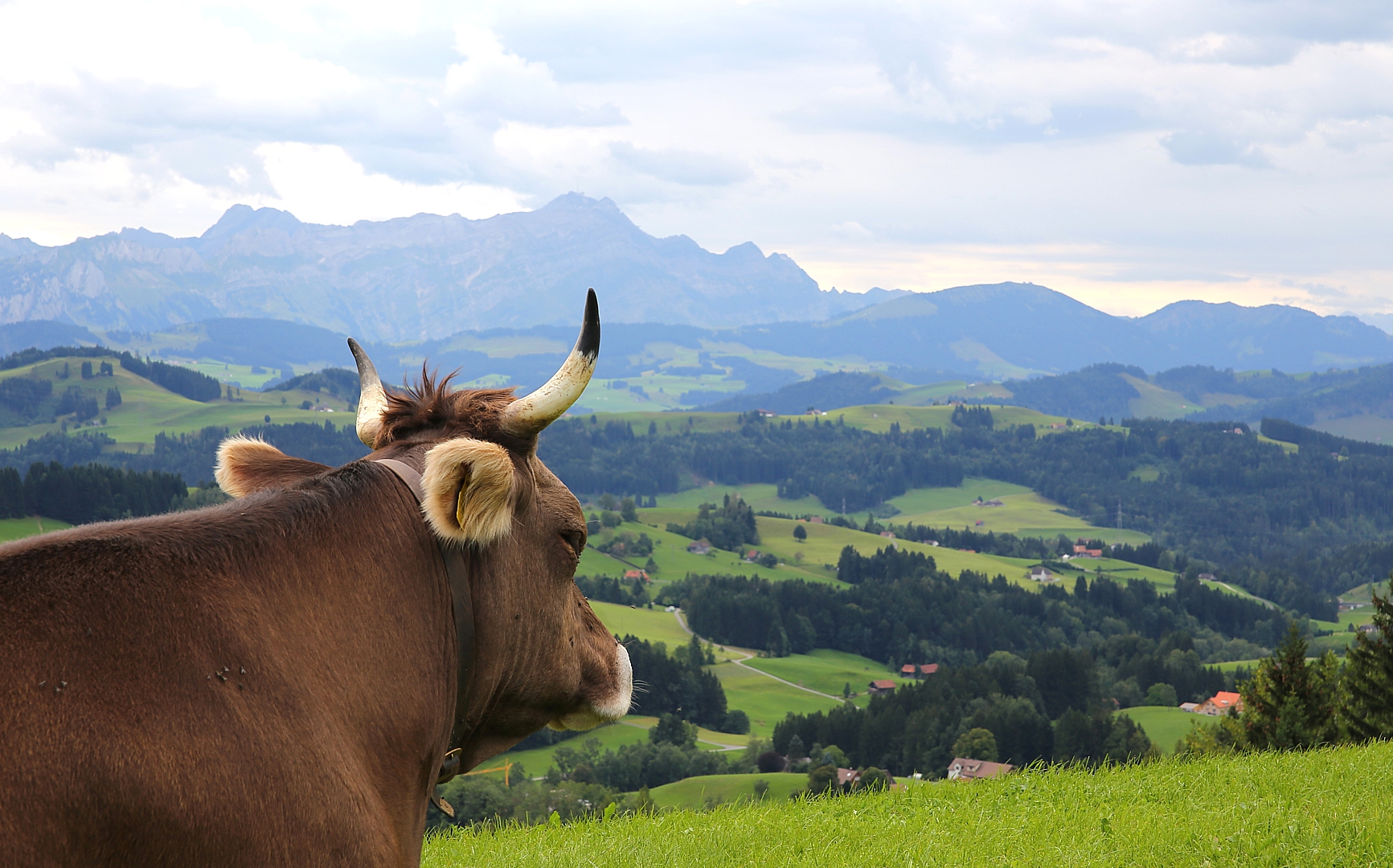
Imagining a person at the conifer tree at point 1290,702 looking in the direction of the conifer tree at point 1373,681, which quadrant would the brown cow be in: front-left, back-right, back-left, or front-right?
back-right

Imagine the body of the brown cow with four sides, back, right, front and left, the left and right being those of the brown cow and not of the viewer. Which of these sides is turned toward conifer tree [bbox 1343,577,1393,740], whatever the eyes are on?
front

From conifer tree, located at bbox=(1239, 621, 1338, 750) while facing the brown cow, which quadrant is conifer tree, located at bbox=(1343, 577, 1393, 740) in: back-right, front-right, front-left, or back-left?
back-left

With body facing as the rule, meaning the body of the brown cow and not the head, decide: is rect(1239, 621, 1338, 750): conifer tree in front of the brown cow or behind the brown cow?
in front

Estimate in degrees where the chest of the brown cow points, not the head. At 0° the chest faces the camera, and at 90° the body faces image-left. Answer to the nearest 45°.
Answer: approximately 225°
